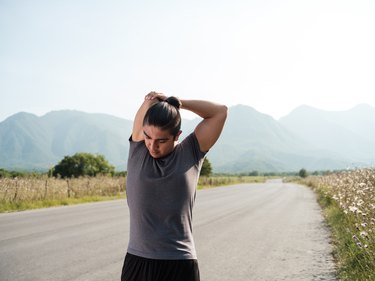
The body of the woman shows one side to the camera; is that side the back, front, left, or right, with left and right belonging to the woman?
front
